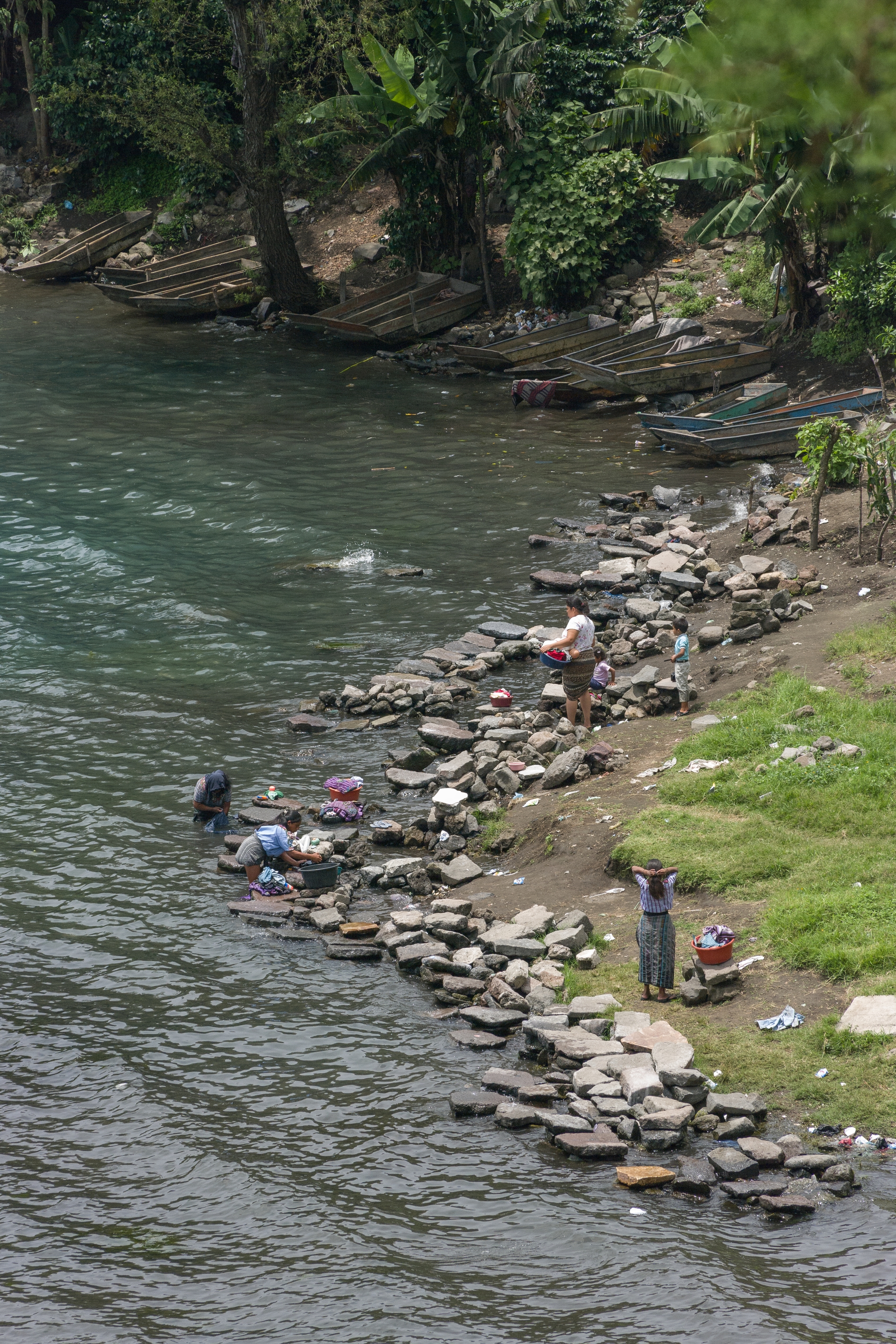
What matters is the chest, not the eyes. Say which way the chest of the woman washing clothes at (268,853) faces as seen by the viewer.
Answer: to the viewer's right

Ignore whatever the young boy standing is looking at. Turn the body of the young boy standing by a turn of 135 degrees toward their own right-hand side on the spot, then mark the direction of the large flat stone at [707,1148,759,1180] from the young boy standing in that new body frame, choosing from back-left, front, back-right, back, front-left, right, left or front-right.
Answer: back-right

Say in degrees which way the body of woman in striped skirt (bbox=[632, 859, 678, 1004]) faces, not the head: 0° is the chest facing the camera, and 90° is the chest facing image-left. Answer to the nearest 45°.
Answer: approximately 180°

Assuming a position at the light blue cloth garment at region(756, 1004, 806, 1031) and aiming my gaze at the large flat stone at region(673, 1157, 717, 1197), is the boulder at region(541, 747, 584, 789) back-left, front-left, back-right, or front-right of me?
back-right

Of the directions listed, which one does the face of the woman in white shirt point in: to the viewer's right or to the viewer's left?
to the viewer's left

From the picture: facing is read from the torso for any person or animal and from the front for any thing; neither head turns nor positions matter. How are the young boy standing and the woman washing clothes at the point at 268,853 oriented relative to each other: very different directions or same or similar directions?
very different directions

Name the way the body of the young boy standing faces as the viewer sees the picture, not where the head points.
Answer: to the viewer's left

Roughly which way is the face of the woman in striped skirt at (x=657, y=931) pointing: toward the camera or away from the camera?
away from the camera
